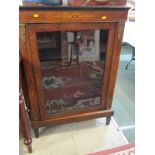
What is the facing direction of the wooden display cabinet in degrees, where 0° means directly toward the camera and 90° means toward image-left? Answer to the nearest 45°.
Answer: approximately 0°
